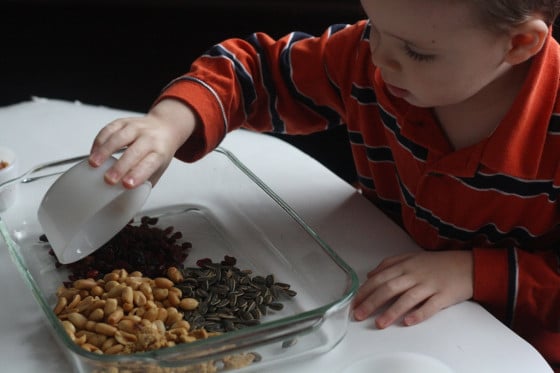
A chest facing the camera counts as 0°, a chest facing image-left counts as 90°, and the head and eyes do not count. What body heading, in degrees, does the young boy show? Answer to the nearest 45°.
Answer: approximately 45°

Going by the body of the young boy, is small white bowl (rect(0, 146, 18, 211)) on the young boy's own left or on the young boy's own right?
on the young boy's own right

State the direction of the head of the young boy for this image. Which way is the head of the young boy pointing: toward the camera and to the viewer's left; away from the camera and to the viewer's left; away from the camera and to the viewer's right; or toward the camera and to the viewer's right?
toward the camera and to the viewer's left
